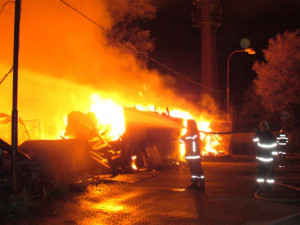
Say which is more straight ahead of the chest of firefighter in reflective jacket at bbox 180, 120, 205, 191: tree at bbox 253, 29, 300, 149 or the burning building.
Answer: the burning building

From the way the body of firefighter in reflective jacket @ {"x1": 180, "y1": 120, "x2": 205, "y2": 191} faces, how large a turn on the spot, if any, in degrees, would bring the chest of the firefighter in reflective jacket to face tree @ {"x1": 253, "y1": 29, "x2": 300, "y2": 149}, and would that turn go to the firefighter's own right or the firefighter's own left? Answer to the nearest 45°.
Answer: approximately 90° to the firefighter's own right

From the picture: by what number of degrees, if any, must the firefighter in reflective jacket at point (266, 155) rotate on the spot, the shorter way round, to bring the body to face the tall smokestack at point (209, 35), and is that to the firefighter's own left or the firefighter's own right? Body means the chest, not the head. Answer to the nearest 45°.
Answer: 0° — they already face it

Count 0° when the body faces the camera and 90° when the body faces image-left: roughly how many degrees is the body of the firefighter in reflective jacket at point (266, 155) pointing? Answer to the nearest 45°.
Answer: approximately 180°

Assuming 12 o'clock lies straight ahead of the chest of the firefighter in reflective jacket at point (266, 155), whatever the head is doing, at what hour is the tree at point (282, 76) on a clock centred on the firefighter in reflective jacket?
The tree is roughly at 12 o'clock from the firefighter in reflective jacket.

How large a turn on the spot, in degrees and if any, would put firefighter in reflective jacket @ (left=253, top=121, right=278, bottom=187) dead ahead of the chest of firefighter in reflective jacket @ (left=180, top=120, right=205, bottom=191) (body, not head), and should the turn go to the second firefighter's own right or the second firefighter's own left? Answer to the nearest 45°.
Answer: approximately 180°
